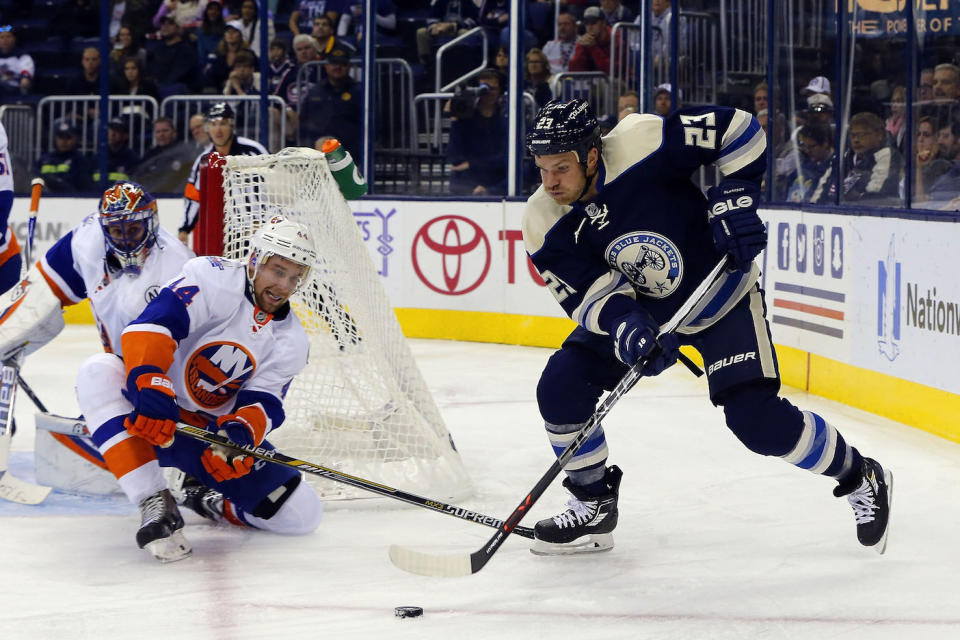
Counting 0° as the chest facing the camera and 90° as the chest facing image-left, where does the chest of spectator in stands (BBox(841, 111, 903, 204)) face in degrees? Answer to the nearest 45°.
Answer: approximately 45°

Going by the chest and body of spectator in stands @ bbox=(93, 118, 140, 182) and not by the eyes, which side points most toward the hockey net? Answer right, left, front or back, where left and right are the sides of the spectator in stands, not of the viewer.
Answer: front

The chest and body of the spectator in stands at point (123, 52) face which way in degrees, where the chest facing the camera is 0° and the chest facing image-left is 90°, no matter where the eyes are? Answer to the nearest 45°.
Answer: approximately 0°

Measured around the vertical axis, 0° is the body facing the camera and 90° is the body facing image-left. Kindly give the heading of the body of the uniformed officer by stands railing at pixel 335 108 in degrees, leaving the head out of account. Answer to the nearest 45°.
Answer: approximately 0°

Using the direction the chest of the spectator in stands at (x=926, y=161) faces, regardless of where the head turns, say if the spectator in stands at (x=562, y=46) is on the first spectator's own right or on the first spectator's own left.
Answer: on the first spectator's own right
